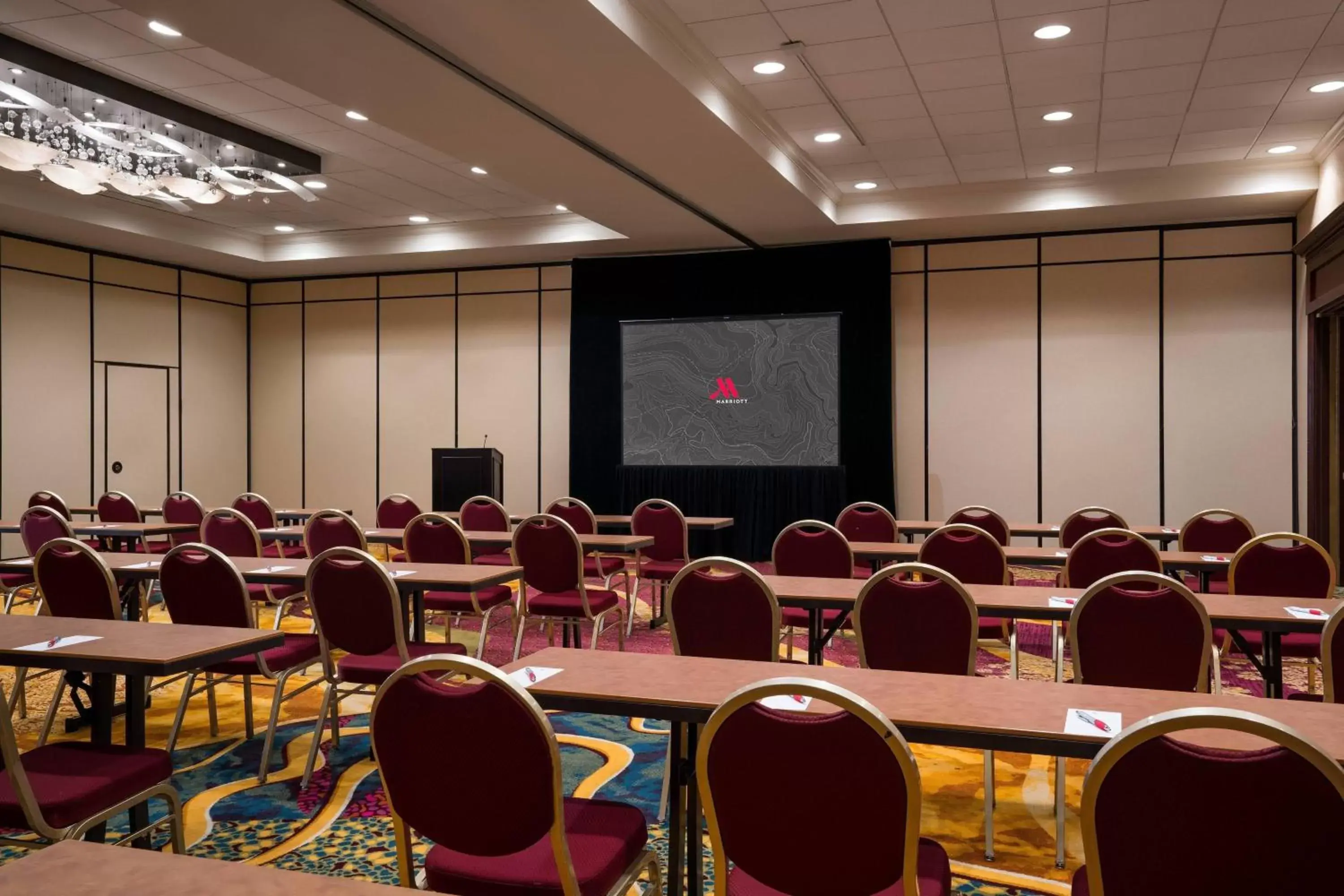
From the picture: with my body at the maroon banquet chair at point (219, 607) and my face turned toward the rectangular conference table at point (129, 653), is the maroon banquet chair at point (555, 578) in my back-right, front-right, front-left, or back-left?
back-left

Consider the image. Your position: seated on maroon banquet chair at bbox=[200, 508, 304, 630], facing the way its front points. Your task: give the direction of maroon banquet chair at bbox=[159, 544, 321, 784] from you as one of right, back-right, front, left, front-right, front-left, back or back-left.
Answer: back-right

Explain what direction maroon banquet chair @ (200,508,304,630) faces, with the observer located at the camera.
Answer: facing away from the viewer and to the right of the viewer

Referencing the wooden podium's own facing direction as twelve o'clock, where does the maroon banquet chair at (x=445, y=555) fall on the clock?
The maroon banquet chair is roughly at 12 o'clock from the wooden podium.

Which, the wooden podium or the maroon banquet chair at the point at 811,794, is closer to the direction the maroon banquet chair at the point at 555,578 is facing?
the wooden podium

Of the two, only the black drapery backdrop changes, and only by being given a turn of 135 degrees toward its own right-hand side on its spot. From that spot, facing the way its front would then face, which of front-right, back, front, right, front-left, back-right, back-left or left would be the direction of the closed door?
front-left

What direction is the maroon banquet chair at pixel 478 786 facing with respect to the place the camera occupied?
facing away from the viewer and to the right of the viewer

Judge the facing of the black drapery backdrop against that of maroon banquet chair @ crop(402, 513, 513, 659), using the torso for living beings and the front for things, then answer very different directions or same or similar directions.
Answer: very different directions

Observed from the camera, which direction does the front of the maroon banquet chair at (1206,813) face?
facing away from the viewer

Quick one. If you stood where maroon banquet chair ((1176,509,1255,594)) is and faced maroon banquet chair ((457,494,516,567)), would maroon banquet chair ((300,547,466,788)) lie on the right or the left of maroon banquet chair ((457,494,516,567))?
left
